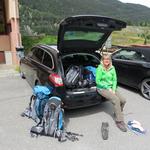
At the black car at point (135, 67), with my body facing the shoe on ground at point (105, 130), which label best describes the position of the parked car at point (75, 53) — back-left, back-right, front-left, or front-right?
front-right

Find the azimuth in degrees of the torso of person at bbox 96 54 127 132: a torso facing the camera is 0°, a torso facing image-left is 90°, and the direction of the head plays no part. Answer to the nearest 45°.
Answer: approximately 315°

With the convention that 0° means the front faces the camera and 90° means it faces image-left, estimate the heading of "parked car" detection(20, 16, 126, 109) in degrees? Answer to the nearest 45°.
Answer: approximately 135°

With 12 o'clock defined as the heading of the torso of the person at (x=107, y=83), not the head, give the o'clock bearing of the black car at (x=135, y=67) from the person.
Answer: The black car is roughly at 8 o'clock from the person.

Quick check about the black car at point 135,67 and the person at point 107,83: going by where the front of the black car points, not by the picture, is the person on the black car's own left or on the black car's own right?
on the black car's own left

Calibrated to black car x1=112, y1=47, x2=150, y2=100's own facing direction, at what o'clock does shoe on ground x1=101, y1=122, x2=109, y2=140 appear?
The shoe on ground is roughly at 8 o'clock from the black car.

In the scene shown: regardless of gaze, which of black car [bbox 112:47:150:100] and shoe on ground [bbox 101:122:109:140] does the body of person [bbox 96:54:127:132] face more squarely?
the shoe on ground

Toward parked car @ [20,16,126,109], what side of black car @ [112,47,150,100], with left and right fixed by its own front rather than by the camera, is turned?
left
